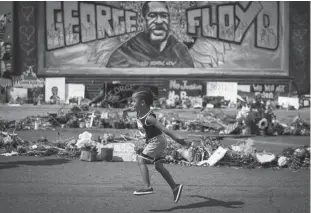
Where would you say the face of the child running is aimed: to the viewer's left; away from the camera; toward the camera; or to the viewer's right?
to the viewer's left

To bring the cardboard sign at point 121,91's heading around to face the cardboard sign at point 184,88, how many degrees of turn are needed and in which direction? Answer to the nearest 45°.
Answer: approximately 135° to its left

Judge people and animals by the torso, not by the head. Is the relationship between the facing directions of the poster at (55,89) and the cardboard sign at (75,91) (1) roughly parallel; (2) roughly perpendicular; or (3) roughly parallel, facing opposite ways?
roughly parallel

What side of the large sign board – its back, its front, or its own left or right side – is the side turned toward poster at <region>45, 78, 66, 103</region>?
right

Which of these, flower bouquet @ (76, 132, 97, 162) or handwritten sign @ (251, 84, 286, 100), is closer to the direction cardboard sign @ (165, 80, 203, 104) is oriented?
the flower bouquet

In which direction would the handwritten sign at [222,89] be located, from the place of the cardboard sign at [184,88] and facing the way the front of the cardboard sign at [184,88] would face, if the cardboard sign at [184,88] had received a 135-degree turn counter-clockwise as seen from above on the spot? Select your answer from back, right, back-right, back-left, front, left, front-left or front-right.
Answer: front-right

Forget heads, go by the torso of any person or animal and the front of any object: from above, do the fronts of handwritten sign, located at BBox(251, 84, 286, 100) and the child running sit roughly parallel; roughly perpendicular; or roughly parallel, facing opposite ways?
roughly perpendicular

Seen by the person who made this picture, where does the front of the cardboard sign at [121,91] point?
facing the viewer

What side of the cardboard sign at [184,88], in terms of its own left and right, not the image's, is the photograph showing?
front

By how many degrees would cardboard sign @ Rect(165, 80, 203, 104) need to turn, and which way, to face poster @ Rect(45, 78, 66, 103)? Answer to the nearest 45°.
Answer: approximately 90° to its right
